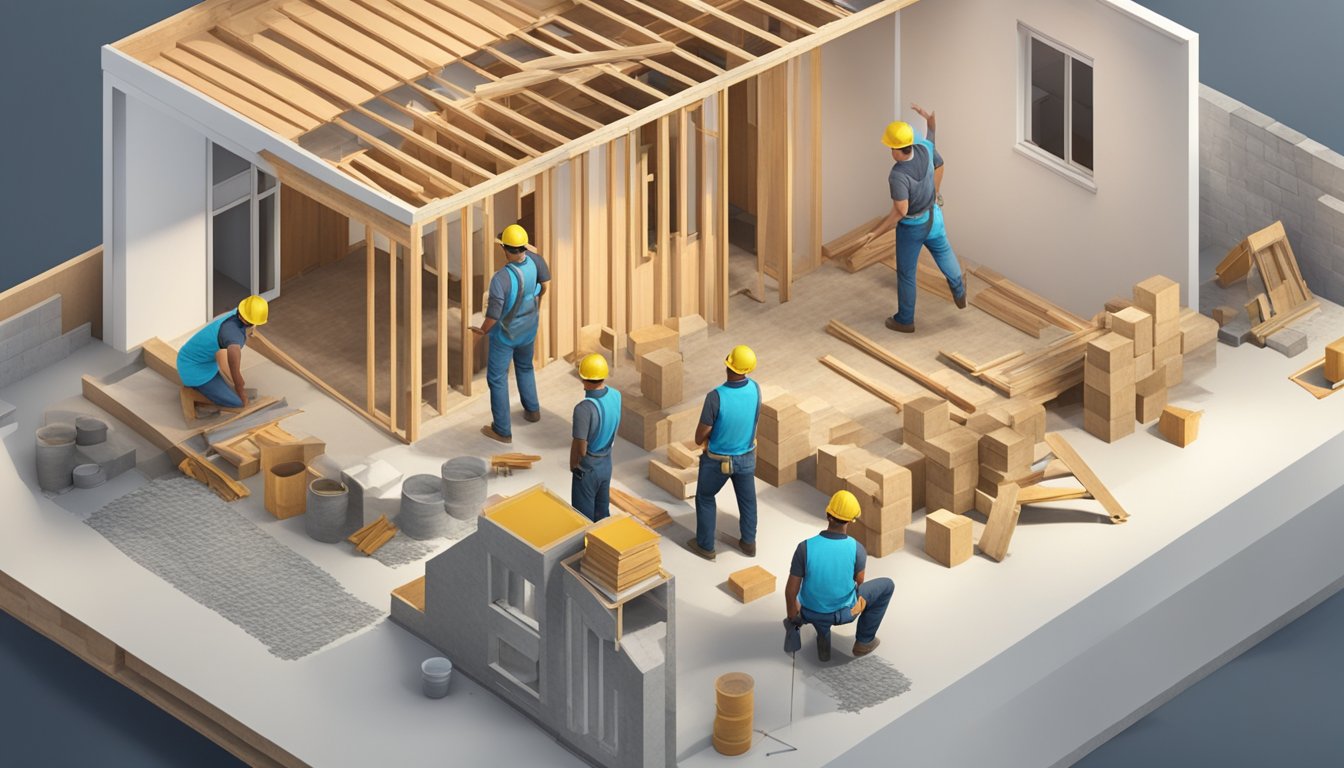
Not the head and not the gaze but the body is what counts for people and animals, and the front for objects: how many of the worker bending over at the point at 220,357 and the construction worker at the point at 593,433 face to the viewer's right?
1

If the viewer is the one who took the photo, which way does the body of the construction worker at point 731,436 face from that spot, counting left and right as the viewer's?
facing away from the viewer and to the left of the viewer

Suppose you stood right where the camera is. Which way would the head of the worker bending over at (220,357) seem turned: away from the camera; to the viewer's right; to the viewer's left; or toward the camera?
to the viewer's right

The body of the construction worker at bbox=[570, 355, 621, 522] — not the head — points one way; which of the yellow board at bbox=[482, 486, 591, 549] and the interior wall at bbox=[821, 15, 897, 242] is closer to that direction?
the interior wall

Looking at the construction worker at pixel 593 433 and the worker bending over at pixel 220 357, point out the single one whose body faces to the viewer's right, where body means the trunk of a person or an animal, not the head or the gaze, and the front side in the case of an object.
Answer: the worker bending over

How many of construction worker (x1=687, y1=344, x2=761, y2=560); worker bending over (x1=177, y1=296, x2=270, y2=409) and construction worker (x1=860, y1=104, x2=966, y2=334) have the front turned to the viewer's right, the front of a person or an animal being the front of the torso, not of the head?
1

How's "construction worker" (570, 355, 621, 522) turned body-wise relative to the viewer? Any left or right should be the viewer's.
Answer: facing away from the viewer and to the left of the viewer

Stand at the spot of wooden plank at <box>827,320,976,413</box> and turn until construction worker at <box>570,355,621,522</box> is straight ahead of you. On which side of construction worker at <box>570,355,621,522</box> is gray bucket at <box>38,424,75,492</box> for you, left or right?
right

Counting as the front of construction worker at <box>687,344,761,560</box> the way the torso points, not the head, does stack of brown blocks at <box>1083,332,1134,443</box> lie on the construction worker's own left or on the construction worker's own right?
on the construction worker's own right

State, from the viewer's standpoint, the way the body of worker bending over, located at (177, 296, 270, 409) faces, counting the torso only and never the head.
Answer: to the viewer's right

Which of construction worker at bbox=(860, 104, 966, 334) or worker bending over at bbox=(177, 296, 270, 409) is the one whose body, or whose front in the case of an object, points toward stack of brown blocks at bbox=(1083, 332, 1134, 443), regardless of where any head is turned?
the worker bending over
